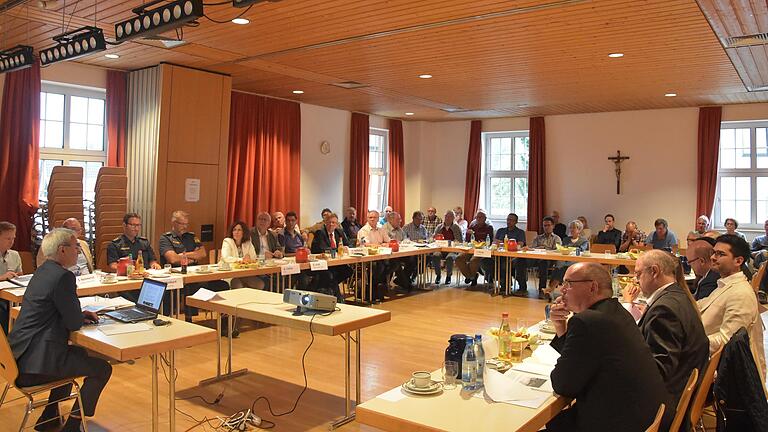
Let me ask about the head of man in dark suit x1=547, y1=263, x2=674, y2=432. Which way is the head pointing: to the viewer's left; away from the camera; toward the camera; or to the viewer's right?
to the viewer's left

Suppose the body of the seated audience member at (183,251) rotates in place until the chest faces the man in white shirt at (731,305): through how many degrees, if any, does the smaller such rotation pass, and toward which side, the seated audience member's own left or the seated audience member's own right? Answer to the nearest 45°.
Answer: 0° — they already face them

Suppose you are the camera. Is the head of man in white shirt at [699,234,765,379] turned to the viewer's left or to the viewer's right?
to the viewer's left

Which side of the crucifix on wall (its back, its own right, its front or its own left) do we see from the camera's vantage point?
front

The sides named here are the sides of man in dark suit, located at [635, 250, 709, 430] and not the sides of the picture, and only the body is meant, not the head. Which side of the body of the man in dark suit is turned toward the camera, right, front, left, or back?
left

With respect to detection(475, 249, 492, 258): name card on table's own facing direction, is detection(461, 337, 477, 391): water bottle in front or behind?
in front

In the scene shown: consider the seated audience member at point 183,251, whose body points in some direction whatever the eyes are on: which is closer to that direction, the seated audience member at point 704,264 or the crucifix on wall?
the seated audience member

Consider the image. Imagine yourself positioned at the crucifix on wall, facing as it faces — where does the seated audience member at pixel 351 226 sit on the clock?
The seated audience member is roughly at 2 o'clock from the crucifix on wall.

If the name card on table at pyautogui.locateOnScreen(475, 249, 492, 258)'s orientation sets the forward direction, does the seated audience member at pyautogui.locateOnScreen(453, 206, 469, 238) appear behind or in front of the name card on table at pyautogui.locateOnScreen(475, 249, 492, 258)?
behind

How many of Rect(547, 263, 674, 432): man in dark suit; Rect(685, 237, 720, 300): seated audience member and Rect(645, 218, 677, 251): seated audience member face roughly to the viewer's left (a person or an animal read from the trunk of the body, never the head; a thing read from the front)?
2

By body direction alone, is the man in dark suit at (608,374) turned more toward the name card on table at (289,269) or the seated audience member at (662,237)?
the name card on table

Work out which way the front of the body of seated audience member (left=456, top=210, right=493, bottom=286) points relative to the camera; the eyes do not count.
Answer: toward the camera

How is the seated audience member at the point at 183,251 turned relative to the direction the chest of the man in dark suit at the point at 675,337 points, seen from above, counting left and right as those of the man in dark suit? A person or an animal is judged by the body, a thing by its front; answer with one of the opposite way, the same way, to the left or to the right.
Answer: the opposite way

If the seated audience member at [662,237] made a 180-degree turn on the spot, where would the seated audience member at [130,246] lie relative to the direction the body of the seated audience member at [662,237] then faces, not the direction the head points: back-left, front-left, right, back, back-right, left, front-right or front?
back-left

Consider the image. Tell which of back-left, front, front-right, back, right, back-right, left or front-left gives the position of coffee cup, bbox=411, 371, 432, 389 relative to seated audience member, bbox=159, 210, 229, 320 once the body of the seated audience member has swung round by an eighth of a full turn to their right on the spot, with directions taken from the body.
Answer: front

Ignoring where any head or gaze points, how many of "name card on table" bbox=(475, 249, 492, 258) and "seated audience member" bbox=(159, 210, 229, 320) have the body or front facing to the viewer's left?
0

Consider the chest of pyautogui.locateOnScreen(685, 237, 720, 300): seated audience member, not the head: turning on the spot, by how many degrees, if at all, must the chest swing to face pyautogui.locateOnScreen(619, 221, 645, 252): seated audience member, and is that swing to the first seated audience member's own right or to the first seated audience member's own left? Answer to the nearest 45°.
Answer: approximately 90° to the first seated audience member's own right
